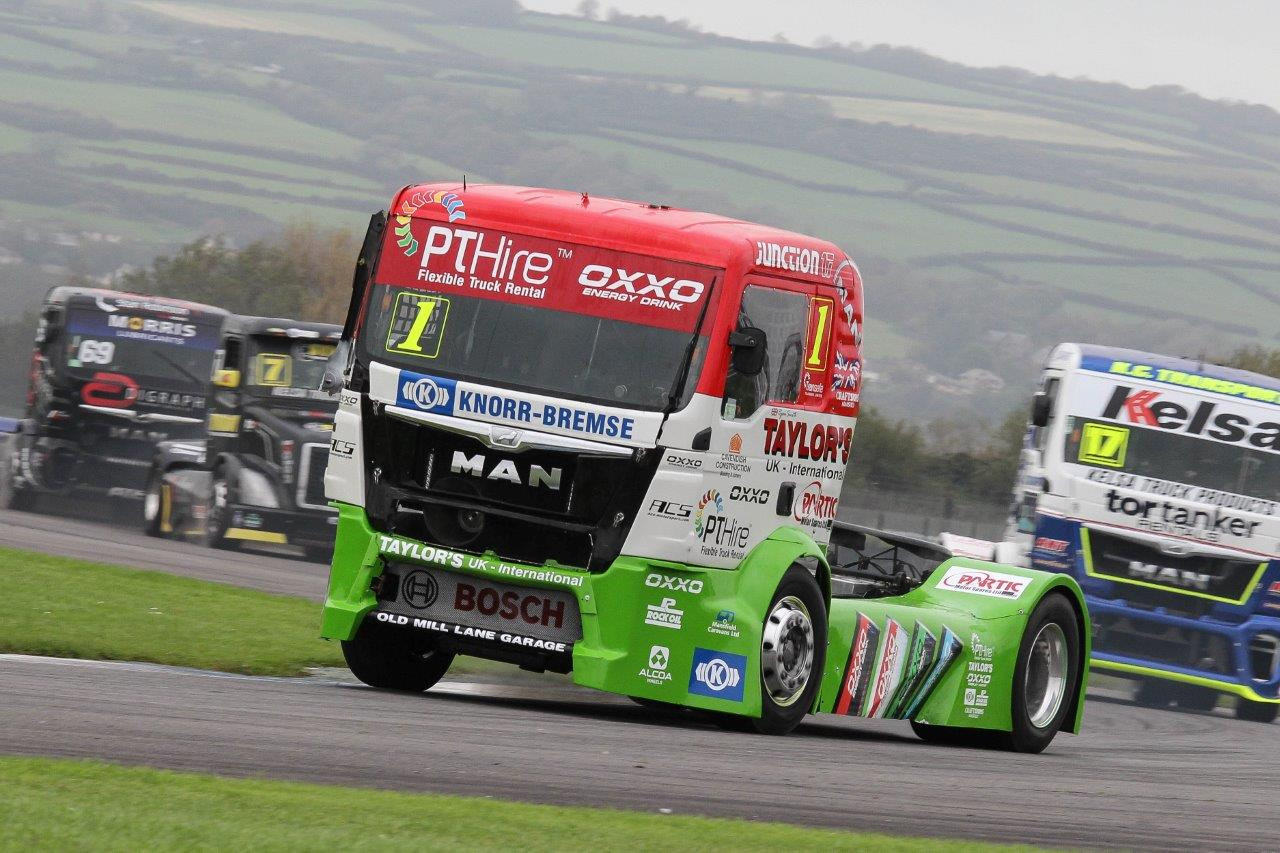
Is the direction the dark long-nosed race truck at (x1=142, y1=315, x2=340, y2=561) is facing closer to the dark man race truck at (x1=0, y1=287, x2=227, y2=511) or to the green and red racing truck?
the green and red racing truck

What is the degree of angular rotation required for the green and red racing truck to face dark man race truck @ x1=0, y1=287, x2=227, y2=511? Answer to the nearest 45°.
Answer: approximately 90° to its right

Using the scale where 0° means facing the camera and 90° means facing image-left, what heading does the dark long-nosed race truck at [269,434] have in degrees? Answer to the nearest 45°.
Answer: approximately 315°

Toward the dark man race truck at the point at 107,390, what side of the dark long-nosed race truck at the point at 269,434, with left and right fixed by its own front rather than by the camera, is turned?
back

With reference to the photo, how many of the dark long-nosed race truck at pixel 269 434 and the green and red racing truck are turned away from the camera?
0

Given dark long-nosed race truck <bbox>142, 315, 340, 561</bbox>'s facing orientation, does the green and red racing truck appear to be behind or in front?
in front

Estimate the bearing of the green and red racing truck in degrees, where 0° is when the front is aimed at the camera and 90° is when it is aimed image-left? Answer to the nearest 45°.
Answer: approximately 45°

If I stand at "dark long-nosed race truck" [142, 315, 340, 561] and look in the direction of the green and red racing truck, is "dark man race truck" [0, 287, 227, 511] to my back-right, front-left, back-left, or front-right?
back-right
